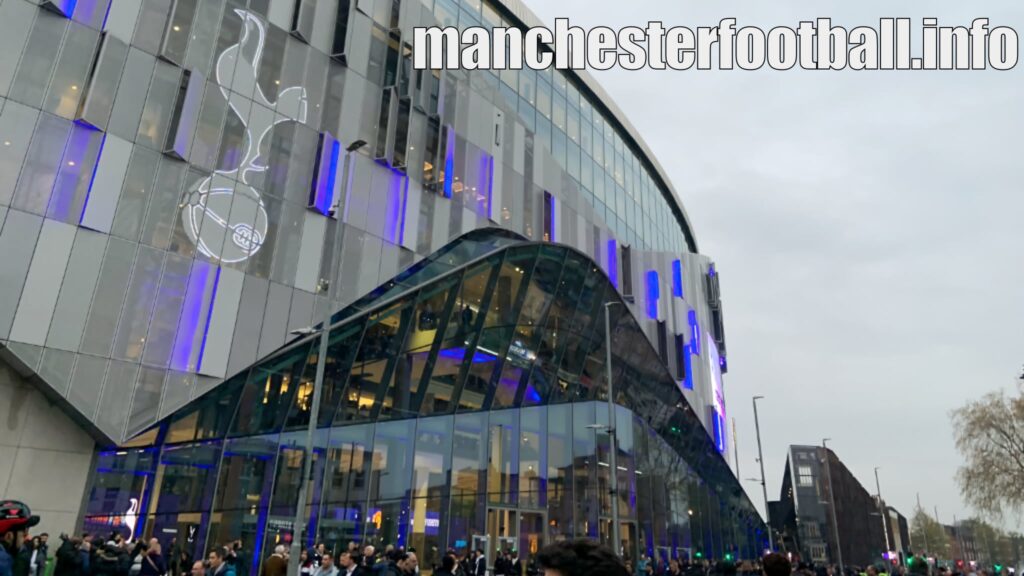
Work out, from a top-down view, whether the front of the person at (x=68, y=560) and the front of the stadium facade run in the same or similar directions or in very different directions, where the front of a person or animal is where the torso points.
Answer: very different directions

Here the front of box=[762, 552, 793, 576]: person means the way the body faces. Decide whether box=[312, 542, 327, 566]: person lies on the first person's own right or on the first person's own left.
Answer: on the first person's own left
